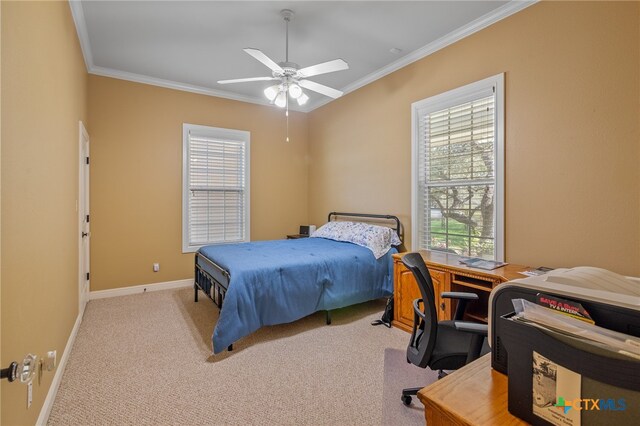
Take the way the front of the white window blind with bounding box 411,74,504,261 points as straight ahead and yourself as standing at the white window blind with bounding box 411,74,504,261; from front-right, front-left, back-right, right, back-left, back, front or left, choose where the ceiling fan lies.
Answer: front

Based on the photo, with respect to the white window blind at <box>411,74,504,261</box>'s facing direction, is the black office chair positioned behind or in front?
in front

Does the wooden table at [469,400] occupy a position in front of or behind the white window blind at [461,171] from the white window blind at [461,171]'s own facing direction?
in front

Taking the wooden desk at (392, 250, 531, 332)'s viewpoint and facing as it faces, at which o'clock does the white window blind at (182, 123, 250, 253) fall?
The white window blind is roughly at 2 o'clock from the wooden desk.

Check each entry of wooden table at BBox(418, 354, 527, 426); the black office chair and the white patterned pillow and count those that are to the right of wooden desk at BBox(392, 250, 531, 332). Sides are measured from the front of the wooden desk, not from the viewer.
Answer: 1

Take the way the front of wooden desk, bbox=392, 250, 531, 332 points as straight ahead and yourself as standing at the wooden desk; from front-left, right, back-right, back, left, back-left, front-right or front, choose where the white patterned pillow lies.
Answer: right

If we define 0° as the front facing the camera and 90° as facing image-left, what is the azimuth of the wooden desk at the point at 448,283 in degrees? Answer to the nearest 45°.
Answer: approximately 45°

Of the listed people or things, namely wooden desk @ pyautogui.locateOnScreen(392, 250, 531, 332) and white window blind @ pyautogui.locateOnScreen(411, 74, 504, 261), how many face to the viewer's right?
0
